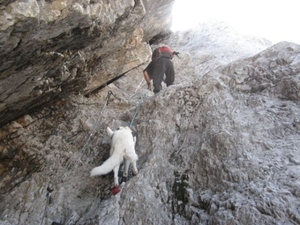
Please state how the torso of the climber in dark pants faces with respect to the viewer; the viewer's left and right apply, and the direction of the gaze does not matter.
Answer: facing away from the viewer
